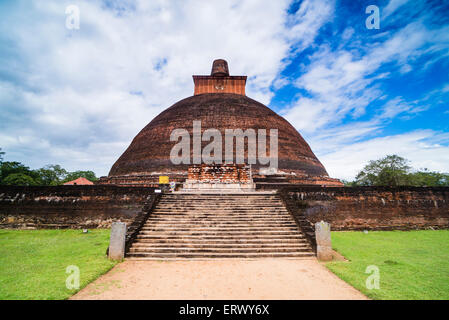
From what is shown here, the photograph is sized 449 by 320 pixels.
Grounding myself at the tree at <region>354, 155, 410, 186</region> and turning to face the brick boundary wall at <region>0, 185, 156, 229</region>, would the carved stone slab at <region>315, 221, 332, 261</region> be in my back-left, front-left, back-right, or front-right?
front-left

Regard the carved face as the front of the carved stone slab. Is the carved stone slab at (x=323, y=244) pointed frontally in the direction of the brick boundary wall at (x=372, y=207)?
no

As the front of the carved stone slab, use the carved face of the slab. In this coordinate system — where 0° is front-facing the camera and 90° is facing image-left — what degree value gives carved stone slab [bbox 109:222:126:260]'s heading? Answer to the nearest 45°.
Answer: approximately 0°

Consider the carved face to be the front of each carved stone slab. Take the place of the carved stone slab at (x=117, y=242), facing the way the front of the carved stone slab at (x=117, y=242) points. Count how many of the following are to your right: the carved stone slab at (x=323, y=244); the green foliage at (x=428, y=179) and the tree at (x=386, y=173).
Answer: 0

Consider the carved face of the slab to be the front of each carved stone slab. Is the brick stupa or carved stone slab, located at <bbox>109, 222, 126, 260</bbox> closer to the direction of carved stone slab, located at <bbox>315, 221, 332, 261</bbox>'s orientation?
the carved stone slab

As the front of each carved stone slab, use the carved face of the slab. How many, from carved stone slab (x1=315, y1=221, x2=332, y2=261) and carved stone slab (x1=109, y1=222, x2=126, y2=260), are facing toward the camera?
2

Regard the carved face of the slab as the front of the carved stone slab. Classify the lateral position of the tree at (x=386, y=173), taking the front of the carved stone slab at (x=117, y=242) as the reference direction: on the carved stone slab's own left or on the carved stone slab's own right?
on the carved stone slab's own left

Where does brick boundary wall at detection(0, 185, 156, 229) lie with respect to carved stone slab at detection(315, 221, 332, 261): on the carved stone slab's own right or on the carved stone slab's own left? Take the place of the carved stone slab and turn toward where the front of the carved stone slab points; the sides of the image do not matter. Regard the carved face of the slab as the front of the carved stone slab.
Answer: on the carved stone slab's own right

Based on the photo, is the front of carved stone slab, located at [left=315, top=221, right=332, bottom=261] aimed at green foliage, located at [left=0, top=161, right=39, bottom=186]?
no

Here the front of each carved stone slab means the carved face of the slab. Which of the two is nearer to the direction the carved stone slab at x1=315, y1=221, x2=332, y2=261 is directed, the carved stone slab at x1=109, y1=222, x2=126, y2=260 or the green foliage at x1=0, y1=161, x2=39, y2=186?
the carved stone slab

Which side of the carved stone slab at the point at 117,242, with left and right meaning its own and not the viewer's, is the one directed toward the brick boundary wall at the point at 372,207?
left

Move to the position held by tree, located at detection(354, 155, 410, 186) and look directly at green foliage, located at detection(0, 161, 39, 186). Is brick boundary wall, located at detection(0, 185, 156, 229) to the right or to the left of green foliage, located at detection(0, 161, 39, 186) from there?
left

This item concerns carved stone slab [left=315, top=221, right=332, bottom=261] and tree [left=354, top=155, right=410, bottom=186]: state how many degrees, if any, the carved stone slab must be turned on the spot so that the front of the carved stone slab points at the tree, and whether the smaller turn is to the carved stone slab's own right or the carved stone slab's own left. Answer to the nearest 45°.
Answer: approximately 180°
